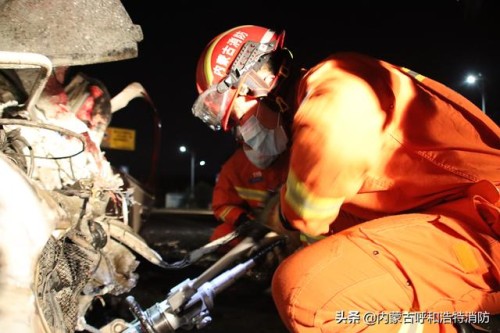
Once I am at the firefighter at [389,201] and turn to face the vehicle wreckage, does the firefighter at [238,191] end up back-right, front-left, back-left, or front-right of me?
front-right

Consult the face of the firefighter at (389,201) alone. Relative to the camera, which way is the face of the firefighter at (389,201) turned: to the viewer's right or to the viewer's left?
to the viewer's left

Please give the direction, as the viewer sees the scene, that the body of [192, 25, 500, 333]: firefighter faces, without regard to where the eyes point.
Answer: to the viewer's left

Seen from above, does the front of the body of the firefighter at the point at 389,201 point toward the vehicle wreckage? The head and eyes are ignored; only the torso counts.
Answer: yes

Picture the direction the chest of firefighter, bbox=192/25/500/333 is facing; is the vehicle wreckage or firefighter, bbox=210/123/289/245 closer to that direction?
the vehicle wreckage

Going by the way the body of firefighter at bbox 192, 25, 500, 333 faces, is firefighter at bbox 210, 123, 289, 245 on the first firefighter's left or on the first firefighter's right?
on the first firefighter's right
